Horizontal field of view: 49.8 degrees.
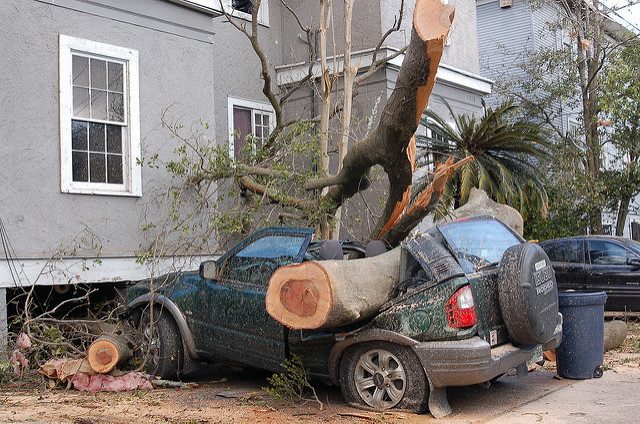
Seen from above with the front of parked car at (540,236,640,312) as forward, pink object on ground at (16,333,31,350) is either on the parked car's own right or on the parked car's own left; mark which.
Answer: on the parked car's own right

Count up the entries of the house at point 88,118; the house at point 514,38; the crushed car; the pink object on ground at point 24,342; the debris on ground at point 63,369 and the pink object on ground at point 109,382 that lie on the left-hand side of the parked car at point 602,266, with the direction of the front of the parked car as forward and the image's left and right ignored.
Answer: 1

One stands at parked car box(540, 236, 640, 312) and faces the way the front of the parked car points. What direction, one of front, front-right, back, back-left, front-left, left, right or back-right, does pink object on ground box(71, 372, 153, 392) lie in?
back-right

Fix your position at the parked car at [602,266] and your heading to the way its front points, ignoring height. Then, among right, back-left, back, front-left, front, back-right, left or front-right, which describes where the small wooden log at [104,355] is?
back-right

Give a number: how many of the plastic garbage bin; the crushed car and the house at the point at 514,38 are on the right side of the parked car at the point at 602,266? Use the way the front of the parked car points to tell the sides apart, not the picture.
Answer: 2

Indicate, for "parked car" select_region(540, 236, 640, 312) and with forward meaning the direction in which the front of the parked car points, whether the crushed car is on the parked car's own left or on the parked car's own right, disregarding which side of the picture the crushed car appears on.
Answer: on the parked car's own right

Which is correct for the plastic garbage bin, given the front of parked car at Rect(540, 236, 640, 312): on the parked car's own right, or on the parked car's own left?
on the parked car's own right

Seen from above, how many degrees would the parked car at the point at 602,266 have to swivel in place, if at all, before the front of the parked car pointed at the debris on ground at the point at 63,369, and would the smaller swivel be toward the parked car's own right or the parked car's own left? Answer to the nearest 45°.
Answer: approximately 135° to the parked car's own right

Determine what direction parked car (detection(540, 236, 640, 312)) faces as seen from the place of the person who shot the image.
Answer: facing to the right of the viewer
